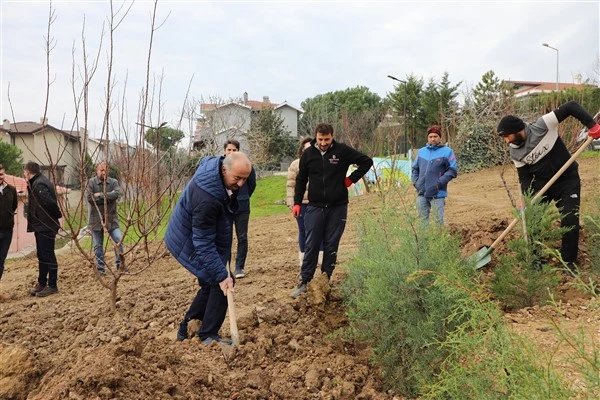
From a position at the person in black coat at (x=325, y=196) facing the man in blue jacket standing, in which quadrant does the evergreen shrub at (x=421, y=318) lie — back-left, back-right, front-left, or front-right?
back-right

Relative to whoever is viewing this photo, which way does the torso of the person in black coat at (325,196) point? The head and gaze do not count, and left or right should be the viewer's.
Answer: facing the viewer

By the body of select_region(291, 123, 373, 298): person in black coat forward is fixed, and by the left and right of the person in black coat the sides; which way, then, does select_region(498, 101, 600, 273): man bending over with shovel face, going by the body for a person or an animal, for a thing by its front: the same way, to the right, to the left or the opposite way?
to the right

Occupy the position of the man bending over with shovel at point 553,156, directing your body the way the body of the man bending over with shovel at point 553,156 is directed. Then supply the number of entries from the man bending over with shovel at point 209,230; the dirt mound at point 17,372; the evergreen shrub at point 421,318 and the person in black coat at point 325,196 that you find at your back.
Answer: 0

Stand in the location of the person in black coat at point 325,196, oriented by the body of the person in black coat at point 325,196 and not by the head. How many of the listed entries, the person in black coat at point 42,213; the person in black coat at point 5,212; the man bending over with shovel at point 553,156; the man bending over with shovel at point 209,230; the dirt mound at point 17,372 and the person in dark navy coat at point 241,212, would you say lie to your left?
1

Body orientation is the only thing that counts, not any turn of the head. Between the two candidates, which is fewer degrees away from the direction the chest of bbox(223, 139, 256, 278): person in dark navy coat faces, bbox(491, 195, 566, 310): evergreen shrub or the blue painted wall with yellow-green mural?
the evergreen shrub

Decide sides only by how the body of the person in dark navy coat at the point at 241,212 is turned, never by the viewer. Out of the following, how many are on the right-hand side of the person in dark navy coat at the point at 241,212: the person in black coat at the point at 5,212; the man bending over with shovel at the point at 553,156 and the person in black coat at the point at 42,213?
2

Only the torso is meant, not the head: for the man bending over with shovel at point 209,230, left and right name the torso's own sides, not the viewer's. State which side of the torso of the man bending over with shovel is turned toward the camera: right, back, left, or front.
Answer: right

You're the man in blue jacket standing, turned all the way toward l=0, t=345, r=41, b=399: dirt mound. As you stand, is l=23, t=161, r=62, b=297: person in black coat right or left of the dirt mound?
right

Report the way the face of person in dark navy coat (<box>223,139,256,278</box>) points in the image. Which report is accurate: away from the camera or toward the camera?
toward the camera

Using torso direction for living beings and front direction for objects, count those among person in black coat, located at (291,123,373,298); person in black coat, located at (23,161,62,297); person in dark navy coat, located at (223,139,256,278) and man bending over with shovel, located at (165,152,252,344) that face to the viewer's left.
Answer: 1

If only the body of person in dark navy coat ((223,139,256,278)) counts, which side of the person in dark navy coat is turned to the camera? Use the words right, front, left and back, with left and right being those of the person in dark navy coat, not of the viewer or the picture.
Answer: front

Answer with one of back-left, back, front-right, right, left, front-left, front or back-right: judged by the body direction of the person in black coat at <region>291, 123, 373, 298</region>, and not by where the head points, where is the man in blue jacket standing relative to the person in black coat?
back-left

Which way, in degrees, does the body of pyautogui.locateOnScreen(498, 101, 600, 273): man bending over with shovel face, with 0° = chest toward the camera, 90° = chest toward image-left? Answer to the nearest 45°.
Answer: approximately 45°

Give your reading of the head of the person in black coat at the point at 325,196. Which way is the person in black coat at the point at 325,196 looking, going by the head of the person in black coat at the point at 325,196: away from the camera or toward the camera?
toward the camera
